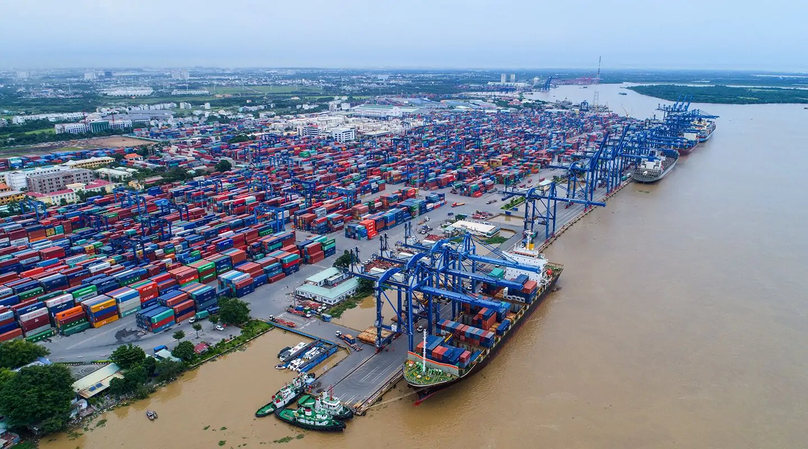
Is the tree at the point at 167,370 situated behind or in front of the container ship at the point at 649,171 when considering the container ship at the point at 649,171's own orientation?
in front

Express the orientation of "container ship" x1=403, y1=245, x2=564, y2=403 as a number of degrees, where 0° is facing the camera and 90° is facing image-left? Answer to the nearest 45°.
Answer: approximately 45°

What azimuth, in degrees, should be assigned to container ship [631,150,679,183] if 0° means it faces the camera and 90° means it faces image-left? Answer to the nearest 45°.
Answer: approximately 45°

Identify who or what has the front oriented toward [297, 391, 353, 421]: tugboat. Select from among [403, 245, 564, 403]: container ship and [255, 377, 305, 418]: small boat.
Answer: the container ship

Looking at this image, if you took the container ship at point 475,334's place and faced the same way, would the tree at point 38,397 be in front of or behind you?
in front

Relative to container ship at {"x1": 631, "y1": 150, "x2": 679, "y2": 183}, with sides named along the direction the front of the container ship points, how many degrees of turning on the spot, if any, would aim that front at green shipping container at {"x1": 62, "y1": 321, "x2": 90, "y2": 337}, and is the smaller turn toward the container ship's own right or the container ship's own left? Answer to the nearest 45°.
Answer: approximately 180°
